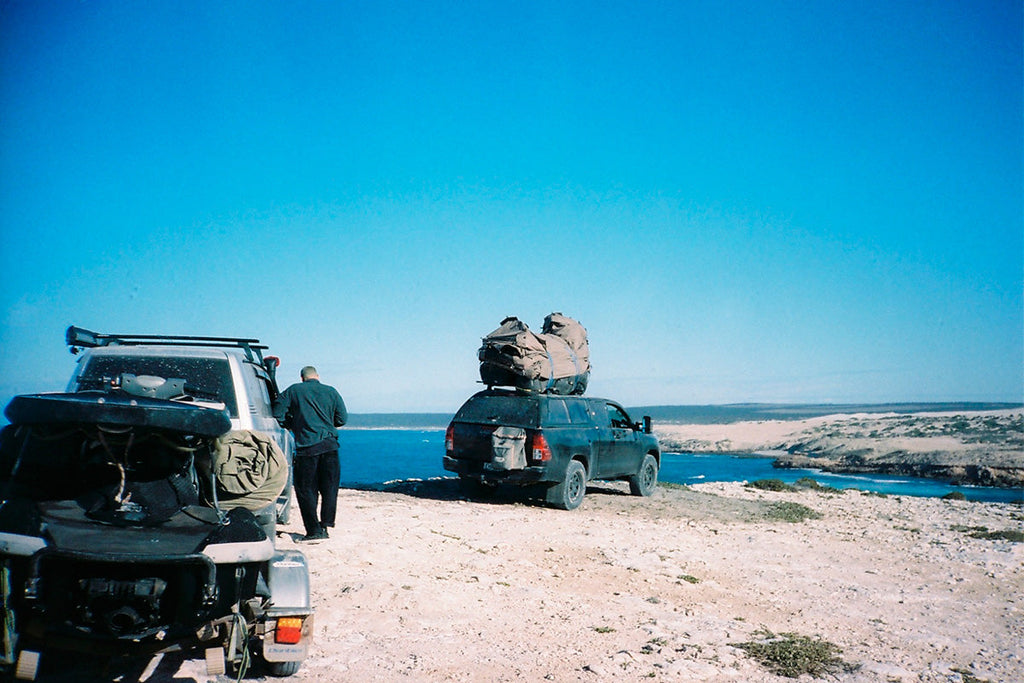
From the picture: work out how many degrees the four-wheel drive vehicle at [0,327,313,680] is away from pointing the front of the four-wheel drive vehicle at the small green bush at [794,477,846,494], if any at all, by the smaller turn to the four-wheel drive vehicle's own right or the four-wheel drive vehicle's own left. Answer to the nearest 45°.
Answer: approximately 45° to the four-wheel drive vehicle's own right

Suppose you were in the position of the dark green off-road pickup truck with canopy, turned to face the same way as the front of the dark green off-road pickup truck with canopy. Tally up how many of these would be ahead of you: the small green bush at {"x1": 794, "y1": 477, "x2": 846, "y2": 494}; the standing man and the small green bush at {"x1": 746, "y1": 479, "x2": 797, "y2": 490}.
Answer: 2

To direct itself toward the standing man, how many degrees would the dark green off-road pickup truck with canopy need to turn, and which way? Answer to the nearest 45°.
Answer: approximately 180°

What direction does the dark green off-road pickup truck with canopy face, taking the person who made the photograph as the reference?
facing away from the viewer and to the right of the viewer

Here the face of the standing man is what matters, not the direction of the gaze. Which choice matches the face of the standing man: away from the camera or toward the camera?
away from the camera

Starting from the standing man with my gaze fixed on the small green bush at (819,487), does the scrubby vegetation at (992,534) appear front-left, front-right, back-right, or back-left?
front-right

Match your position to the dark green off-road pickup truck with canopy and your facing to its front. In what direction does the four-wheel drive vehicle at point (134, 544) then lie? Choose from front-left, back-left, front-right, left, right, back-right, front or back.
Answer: back-right

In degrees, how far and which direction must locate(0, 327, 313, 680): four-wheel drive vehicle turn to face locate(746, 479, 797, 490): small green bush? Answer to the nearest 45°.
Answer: approximately 45° to its right

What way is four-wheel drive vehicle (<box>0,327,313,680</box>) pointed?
away from the camera

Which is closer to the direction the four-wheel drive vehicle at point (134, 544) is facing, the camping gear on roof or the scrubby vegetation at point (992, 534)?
the camping gear on roof

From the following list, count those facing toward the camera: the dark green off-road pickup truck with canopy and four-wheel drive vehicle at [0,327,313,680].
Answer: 0

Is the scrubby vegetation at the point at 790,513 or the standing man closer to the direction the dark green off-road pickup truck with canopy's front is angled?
the scrubby vegetation
